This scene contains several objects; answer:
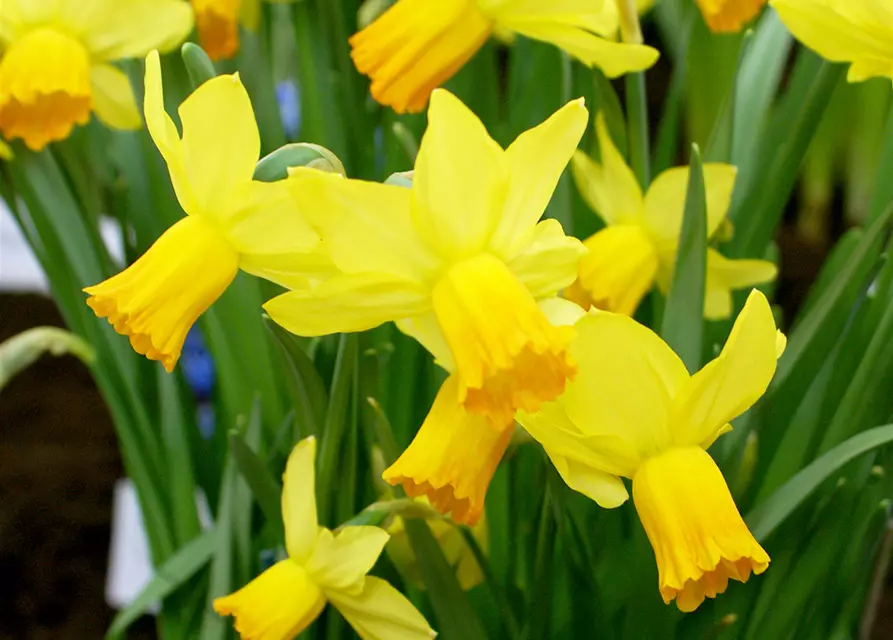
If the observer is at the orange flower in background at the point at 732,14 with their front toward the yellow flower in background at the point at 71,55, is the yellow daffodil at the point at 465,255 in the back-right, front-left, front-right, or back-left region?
front-left

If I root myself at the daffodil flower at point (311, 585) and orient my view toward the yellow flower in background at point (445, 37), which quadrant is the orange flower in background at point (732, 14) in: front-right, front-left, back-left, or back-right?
front-right

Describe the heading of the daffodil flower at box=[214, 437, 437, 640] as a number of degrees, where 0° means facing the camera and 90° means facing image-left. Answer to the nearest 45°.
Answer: approximately 90°

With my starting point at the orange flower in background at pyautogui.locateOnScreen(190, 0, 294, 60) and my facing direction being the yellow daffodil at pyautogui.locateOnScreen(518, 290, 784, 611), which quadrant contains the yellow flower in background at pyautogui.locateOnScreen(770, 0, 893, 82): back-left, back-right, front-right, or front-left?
front-left
